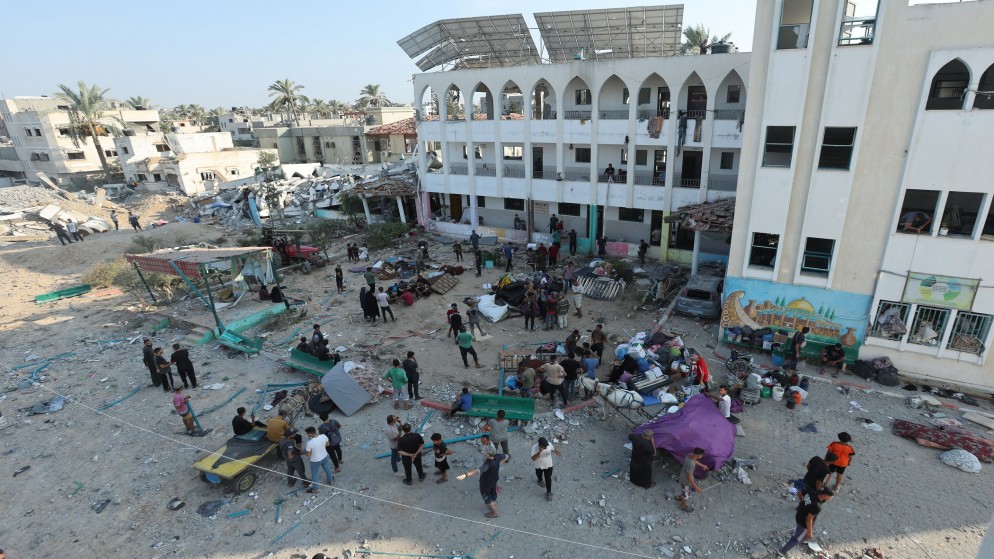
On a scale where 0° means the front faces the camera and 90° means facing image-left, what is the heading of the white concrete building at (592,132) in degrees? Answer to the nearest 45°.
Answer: approximately 0°

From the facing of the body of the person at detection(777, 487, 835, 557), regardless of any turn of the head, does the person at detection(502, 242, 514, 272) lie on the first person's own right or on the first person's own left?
on the first person's own left

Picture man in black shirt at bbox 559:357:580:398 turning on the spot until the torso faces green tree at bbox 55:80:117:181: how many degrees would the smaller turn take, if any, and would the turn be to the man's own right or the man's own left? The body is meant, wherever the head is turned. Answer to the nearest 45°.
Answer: approximately 45° to the man's own left

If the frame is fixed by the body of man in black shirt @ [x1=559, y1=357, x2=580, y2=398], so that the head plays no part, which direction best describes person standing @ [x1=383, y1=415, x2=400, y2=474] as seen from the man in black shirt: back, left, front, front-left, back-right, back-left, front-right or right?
back-left
